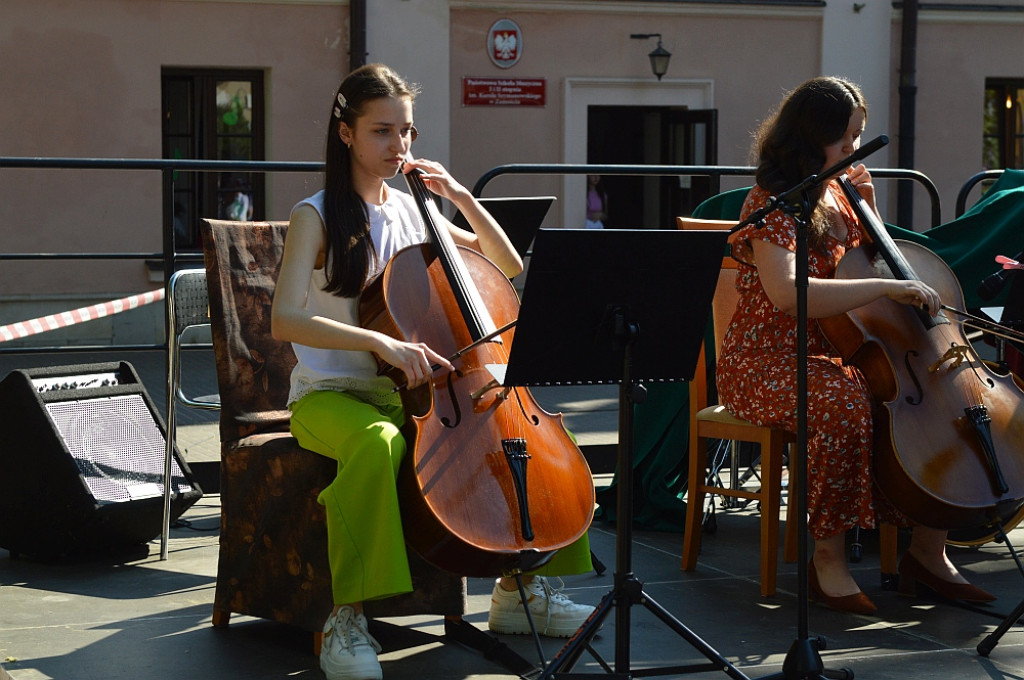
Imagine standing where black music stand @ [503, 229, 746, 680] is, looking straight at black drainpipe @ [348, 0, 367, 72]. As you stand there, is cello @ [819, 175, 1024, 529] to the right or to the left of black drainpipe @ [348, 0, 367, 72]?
right

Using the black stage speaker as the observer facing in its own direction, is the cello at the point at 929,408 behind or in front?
in front

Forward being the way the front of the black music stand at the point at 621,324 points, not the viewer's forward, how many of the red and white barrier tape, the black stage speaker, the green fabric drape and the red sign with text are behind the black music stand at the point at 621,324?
0

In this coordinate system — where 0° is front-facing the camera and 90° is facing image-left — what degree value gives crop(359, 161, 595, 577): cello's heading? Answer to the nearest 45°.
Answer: approximately 315°

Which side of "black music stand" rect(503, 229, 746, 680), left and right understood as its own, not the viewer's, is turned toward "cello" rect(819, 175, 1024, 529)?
right

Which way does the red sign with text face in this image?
toward the camera

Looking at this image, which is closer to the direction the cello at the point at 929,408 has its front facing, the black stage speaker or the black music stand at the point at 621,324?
the black music stand

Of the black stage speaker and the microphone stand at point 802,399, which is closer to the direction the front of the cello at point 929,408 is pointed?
the microphone stand

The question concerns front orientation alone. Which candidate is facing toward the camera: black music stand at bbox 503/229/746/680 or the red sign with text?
the red sign with text

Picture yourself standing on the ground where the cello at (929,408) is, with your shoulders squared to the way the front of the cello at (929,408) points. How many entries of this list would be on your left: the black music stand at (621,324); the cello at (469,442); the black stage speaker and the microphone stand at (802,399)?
0

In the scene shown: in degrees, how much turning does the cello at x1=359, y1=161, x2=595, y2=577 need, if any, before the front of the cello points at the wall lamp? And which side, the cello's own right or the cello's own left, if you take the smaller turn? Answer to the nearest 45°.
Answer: approximately 135° to the cello's own left

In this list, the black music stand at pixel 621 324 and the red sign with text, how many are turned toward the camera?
1

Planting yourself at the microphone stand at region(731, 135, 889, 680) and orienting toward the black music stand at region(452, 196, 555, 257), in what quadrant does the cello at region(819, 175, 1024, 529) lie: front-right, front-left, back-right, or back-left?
front-right

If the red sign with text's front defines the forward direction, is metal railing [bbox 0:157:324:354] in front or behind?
in front
